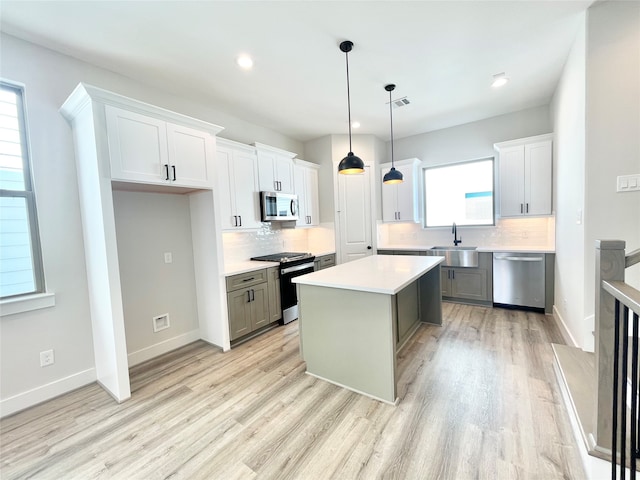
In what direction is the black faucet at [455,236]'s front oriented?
toward the camera

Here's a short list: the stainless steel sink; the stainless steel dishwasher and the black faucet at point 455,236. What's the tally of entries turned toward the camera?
3

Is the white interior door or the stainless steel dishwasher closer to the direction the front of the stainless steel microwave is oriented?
the stainless steel dishwasher

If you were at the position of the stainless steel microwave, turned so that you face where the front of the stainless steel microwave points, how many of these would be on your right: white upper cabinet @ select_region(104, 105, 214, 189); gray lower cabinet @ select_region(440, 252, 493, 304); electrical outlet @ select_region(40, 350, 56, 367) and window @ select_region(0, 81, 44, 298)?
3

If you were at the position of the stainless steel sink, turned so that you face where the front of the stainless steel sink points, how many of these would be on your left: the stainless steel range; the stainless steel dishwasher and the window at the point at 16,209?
1

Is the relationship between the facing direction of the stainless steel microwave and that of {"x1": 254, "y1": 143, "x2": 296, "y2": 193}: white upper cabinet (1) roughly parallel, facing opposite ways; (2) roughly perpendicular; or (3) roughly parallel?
roughly parallel

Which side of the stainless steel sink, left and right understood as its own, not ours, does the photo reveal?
front

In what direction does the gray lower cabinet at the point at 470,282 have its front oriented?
toward the camera

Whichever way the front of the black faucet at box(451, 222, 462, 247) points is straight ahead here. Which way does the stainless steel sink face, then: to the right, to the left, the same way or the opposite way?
the same way

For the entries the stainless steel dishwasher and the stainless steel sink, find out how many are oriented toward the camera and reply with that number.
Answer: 2

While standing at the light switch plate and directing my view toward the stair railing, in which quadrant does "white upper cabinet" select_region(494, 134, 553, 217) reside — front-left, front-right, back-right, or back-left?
back-right

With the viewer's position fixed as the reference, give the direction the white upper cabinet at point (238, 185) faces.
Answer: facing the viewer and to the right of the viewer
